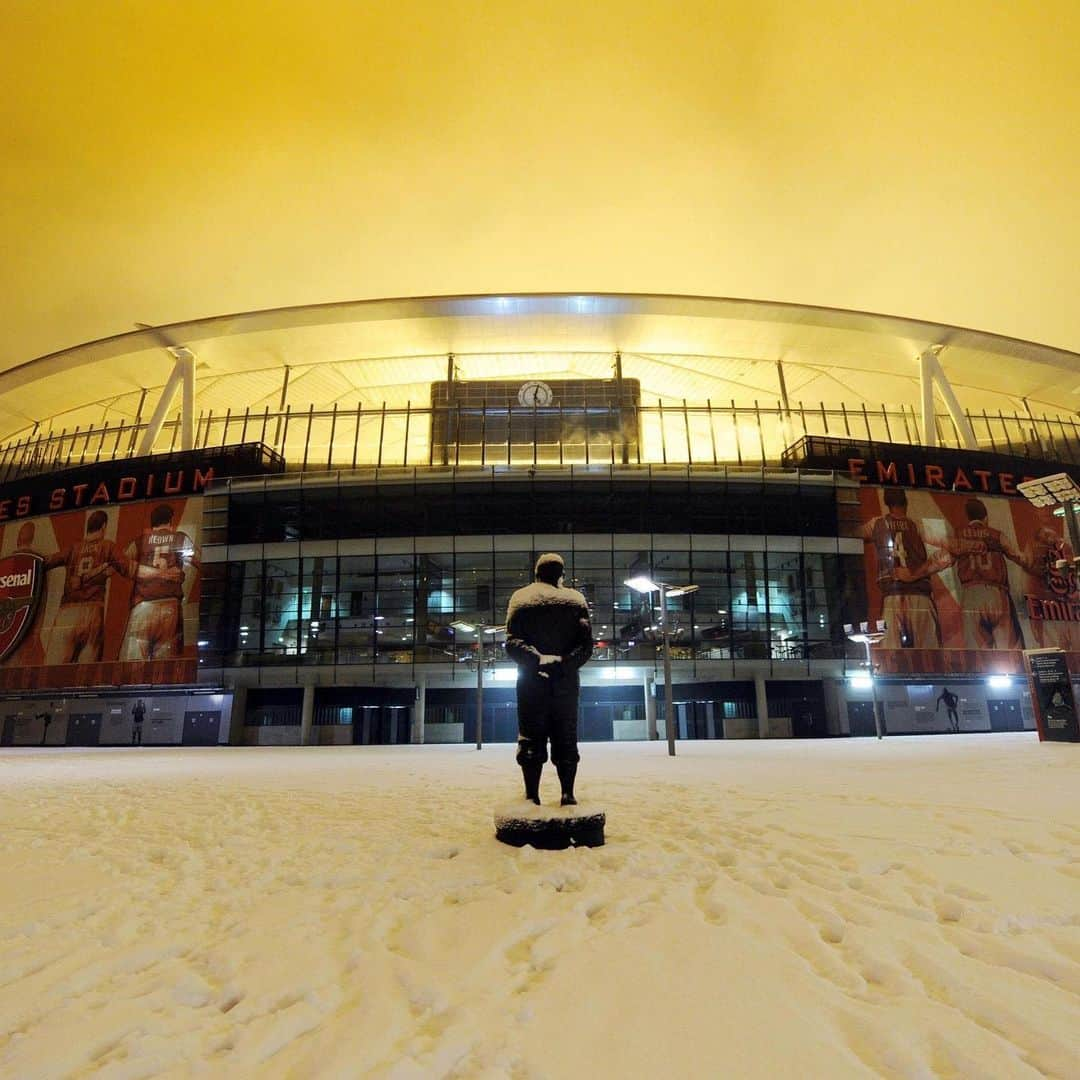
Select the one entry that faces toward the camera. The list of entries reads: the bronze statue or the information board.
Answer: the information board

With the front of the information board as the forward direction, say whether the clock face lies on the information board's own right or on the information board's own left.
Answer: on the information board's own right

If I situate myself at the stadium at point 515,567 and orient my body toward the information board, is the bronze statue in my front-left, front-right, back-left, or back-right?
front-right

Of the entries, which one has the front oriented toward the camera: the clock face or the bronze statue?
the clock face

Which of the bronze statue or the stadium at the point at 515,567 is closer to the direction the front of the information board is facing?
the bronze statue

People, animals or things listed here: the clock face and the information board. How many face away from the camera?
0

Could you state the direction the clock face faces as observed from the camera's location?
facing the viewer

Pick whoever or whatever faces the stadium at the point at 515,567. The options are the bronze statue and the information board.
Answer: the bronze statue

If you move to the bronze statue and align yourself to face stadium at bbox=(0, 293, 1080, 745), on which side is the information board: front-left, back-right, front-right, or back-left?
front-right

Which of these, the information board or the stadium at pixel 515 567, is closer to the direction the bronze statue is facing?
the stadium

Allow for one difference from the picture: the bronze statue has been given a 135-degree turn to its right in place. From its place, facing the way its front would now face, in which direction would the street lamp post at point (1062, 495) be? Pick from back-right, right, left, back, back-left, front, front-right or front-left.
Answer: left

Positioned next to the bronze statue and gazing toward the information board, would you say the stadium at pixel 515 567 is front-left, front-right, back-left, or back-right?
front-left

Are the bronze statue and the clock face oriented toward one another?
yes

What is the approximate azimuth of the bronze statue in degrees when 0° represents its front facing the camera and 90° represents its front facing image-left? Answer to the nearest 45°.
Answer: approximately 180°

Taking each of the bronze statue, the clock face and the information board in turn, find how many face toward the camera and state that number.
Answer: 2

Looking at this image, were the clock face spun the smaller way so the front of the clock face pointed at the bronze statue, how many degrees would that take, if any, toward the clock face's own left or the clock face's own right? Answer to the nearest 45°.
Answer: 0° — it already faces it

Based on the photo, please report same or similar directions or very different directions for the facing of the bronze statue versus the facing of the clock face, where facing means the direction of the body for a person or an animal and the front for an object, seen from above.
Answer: very different directions

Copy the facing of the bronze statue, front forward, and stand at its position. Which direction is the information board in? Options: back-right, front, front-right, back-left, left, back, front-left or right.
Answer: front-right

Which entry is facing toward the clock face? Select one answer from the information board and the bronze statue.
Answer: the bronze statue

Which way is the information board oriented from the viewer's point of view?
toward the camera
